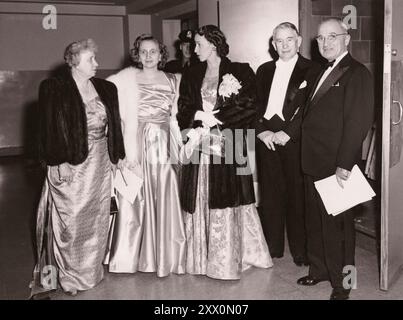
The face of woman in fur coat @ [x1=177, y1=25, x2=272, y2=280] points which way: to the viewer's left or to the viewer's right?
to the viewer's left

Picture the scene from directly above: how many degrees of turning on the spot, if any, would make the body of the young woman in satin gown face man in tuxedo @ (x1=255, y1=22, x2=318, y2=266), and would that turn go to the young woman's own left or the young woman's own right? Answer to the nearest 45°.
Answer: approximately 90° to the young woman's own left

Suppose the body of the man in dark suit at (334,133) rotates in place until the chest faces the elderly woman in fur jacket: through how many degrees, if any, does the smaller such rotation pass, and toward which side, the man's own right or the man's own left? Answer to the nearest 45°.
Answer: approximately 45° to the man's own right

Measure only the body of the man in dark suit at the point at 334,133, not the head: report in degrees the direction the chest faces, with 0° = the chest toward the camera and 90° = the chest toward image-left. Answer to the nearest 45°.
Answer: approximately 45°

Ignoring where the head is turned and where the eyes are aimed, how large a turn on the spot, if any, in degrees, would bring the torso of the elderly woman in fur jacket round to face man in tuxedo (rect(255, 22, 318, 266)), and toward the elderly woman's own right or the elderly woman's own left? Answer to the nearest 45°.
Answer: approximately 45° to the elderly woman's own left

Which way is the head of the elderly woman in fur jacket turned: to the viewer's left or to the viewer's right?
to the viewer's right
